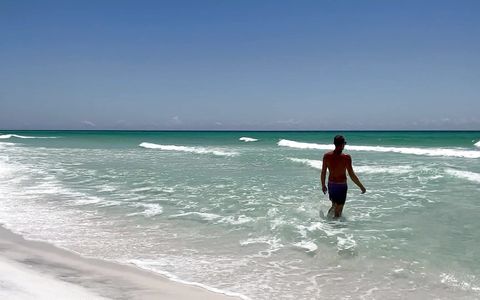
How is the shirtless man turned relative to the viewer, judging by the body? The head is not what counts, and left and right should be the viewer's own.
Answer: facing away from the viewer

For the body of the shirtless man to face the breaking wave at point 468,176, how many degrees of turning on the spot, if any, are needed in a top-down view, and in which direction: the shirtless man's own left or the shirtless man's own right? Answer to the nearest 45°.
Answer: approximately 45° to the shirtless man's own right
